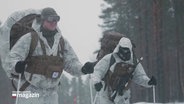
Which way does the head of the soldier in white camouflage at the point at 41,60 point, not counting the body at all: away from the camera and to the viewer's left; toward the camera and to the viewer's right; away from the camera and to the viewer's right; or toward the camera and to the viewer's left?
toward the camera and to the viewer's right
